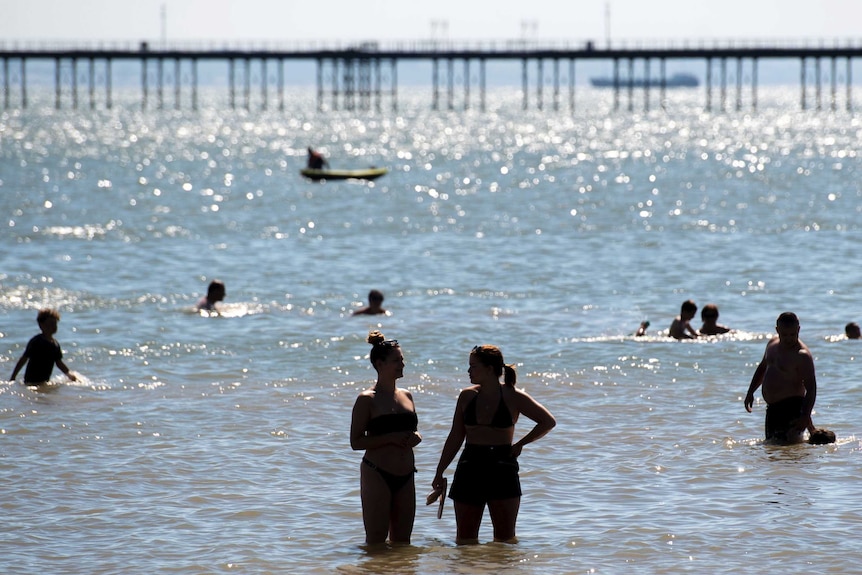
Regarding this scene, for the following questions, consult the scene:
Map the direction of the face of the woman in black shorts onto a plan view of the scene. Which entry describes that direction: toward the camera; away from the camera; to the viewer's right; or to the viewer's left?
to the viewer's left

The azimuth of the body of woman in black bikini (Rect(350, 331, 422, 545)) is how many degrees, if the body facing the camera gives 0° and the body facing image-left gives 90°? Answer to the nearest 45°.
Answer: approximately 315°

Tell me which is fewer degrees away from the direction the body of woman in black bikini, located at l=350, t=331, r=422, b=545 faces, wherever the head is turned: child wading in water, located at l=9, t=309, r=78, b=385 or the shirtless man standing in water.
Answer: the shirtless man standing in water

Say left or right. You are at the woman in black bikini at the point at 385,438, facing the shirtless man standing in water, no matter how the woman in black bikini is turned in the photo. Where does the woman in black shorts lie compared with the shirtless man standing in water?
right

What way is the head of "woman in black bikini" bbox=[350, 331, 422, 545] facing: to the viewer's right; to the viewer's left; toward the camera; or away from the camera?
to the viewer's right

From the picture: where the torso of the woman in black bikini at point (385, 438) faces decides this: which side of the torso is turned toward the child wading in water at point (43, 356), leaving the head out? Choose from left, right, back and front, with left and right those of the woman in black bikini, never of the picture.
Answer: back

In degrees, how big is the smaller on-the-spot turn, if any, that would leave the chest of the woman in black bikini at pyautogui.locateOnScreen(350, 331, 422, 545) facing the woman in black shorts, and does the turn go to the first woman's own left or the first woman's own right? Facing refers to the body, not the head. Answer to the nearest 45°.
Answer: approximately 45° to the first woman's own left

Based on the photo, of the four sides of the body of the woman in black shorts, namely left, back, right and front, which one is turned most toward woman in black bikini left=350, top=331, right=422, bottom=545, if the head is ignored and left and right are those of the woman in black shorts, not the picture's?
right

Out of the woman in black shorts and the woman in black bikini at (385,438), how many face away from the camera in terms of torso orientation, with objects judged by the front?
0

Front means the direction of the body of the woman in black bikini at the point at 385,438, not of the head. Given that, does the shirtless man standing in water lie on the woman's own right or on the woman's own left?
on the woman's own left
